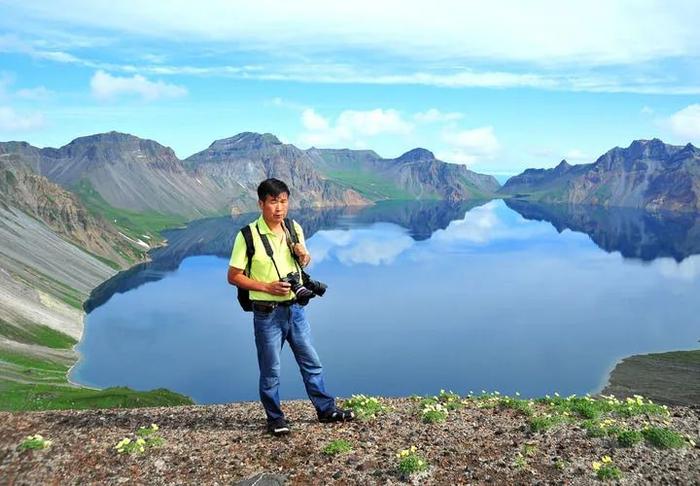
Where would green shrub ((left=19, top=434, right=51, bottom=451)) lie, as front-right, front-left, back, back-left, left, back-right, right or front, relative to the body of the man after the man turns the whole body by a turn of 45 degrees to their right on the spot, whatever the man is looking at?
right

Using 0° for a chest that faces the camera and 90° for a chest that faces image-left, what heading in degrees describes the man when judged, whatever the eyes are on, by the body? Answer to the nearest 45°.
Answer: approximately 315°

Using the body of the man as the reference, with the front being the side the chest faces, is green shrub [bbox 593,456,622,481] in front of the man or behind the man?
in front

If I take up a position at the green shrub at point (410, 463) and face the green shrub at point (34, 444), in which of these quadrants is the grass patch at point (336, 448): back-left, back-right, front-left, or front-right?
front-right

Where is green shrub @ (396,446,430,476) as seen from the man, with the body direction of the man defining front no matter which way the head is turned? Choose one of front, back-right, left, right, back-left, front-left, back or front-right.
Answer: front

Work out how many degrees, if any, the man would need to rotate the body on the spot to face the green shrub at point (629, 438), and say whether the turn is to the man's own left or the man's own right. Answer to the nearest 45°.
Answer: approximately 45° to the man's own left
